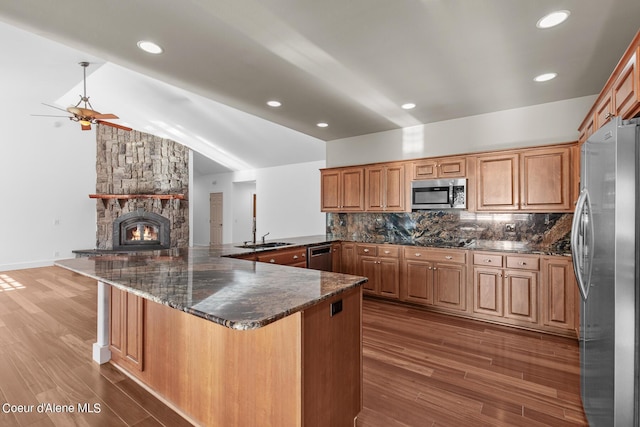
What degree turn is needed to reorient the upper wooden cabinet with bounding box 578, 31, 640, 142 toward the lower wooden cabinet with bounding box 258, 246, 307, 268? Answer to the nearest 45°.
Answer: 0° — it already faces it

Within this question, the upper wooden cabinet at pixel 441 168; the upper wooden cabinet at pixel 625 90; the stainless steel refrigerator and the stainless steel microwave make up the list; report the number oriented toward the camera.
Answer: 2

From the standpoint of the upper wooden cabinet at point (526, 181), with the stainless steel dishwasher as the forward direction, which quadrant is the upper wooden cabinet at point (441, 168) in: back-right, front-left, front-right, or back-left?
front-right

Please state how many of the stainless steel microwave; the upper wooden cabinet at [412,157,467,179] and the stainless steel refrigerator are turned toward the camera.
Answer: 2

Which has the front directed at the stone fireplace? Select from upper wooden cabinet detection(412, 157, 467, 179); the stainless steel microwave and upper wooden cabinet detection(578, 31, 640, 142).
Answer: upper wooden cabinet detection(578, 31, 640, 142)

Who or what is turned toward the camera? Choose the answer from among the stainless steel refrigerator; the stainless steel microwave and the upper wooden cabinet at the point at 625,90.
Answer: the stainless steel microwave

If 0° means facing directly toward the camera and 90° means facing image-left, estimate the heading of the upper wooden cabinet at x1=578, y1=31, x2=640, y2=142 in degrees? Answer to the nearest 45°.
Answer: approximately 90°

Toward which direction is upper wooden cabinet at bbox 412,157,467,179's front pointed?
toward the camera

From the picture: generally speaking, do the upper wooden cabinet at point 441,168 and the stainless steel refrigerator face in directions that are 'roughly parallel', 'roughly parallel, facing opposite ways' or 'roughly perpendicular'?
roughly perpendicular

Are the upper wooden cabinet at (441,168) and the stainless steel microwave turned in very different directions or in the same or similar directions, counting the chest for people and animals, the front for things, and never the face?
same or similar directions

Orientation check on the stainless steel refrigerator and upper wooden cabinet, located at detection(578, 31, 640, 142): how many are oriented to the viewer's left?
2

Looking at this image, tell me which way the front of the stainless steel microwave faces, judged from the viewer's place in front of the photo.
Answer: facing the viewer

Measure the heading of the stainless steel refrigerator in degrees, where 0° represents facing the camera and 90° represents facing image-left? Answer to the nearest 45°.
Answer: approximately 90°

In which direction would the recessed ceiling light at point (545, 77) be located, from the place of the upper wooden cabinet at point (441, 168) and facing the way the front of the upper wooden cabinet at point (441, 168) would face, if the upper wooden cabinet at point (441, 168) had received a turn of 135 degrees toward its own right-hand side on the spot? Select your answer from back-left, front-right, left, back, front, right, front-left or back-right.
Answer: back

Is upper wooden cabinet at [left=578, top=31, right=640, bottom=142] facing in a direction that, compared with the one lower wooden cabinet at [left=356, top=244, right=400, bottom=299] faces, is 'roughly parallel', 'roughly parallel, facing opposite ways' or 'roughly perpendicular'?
roughly perpendicular

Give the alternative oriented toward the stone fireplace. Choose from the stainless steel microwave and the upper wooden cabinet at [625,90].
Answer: the upper wooden cabinet

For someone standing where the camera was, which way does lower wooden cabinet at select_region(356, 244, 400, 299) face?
facing the viewer and to the left of the viewer

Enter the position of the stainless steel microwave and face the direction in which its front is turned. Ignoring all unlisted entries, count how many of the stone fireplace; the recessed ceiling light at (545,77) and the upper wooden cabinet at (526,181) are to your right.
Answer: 1

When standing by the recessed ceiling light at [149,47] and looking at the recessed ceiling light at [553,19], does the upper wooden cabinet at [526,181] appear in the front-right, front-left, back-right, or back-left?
front-left

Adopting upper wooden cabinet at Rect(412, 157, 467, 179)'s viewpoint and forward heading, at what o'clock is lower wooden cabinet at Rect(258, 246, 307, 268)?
The lower wooden cabinet is roughly at 2 o'clock from the upper wooden cabinet.
